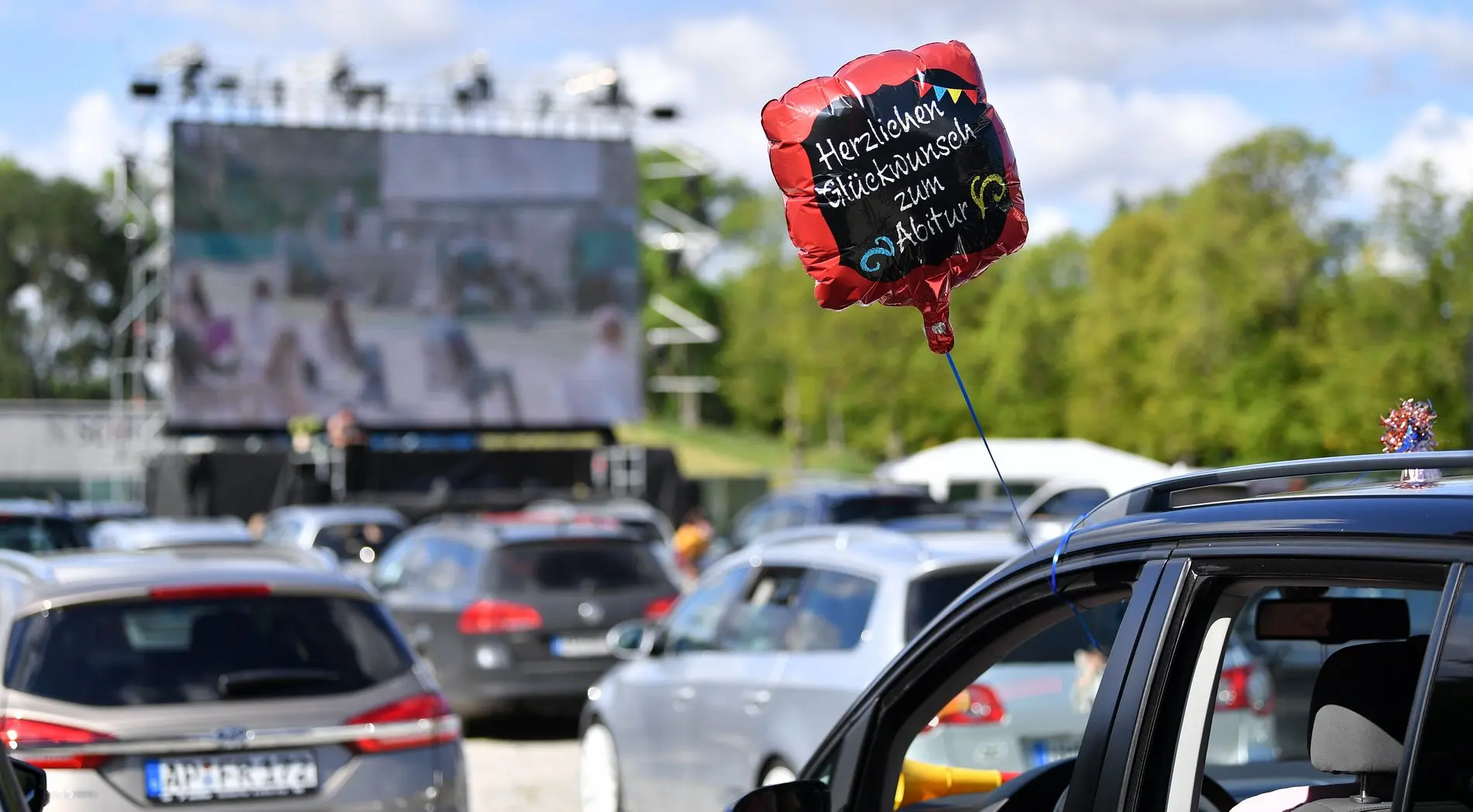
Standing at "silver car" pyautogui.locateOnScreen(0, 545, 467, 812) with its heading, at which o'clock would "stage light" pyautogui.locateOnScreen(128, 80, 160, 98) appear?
The stage light is roughly at 12 o'clock from the silver car.

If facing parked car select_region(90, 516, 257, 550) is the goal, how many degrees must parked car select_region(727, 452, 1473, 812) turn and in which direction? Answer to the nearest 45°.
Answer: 0° — it already faces it

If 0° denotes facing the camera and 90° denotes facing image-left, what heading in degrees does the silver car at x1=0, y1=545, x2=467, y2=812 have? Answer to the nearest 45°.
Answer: approximately 180°

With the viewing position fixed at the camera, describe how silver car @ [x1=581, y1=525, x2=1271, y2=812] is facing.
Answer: facing away from the viewer and to the left of the viewer

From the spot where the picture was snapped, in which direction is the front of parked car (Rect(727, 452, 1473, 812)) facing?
facing away from the viewer and to the left of the viewer

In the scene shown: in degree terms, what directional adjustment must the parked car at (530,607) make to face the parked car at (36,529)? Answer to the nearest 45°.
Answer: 0° — it already faces it

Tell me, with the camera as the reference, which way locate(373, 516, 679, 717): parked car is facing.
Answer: facing away from the viewer and to the left of the viewer

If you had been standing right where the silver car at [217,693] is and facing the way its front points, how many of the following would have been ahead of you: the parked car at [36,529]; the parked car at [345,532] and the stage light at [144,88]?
3
